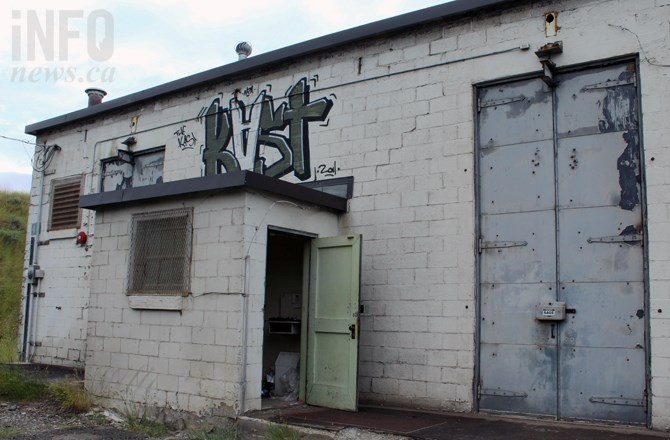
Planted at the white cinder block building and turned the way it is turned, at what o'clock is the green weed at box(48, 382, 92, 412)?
The green weed is roughly at 2 o'clock from the white cinder block building.

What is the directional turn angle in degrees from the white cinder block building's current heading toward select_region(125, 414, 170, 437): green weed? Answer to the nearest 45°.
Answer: approximately 45° to its right

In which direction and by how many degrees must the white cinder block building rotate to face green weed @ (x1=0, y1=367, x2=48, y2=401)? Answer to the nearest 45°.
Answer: approximately 45° to its right

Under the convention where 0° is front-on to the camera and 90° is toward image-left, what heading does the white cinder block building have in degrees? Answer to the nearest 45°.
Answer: approximately 45°
